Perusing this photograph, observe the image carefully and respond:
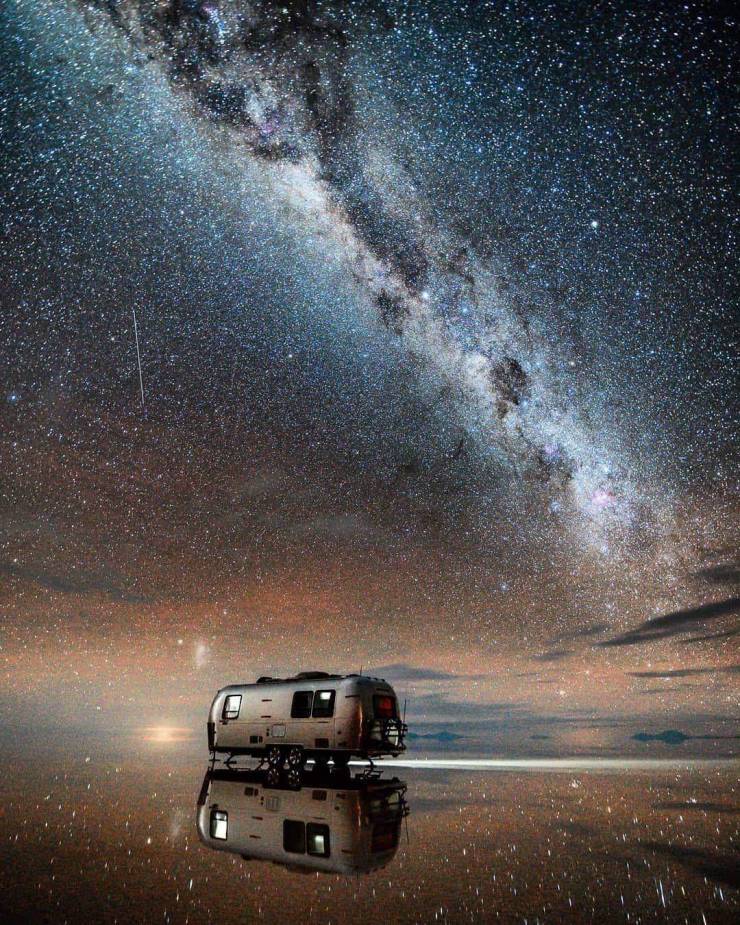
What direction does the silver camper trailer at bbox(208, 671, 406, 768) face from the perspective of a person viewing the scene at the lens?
facing away from the viewer and to the left of the viewer
